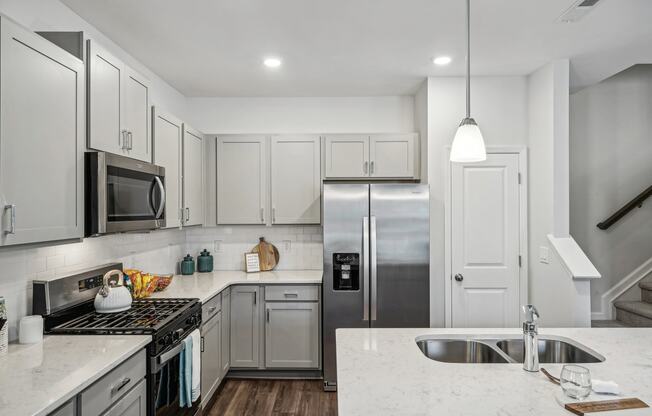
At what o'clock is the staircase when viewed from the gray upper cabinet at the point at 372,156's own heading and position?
The staircase is roughly at 9 o'clock from the gray upper cabinet.

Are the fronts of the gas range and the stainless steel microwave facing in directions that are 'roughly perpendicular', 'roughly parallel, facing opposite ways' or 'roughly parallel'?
roughly parallel

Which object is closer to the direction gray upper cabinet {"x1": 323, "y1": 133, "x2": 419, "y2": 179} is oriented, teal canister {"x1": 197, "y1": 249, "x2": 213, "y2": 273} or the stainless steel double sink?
the stainless steel double sink

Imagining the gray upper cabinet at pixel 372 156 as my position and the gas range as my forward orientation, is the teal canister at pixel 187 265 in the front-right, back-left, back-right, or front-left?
front-right

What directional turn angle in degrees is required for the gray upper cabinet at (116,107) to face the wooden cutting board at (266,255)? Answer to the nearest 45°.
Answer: approximately 90° to its left

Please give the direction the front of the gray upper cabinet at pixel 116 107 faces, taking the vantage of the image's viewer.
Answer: facing the viewer and to the right of the viewer

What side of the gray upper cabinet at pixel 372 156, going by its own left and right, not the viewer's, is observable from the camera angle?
front

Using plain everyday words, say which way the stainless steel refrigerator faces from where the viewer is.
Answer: facing the viewer

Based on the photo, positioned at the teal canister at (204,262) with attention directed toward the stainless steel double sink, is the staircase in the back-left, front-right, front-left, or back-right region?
front-left

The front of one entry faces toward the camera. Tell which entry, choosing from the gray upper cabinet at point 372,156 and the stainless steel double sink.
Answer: the gray upper cabinet

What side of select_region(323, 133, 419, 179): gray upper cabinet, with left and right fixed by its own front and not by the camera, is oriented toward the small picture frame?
right
